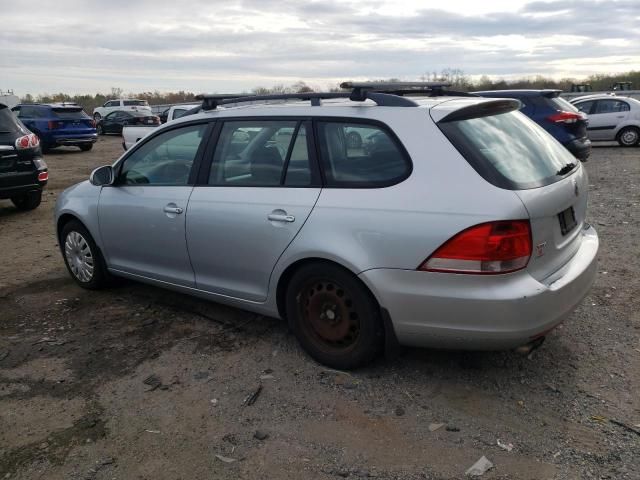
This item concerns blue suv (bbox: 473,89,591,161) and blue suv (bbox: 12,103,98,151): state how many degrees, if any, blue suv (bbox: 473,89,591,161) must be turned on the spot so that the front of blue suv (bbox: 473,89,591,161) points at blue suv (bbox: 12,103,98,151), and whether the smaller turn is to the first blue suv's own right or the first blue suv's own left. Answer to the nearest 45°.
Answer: approximately 45° to the first blue suv's own left

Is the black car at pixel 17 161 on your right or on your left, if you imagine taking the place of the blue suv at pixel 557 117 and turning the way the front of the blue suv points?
on your left

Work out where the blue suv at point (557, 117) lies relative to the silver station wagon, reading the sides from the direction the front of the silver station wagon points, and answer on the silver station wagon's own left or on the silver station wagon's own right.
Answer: on the silver station wagon's own right

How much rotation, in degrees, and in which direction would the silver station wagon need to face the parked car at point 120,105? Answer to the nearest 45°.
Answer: approximately 45° to its right

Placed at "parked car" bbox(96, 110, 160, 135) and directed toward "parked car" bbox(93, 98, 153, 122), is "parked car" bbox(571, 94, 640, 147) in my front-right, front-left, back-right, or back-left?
back-right

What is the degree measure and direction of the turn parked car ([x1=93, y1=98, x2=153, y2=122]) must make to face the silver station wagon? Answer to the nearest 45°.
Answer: approximately 90° to its left

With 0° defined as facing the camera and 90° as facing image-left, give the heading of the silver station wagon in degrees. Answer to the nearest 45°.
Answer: approximately 135°

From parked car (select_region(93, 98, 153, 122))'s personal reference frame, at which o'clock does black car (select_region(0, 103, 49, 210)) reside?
The black car is roughly at 9 o'clock from the parked car.

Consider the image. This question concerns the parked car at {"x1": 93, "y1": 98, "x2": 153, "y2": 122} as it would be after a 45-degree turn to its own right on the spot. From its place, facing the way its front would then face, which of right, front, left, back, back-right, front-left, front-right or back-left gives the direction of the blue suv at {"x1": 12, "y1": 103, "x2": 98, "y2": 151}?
back-left

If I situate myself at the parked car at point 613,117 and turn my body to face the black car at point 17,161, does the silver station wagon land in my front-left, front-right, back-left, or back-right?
front-left

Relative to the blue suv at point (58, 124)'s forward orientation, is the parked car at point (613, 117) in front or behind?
behind

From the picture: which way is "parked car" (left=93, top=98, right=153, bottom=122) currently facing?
to the viewer's left

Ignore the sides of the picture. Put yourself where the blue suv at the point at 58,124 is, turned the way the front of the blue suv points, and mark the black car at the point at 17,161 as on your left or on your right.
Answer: on your left
